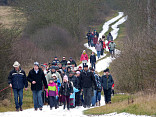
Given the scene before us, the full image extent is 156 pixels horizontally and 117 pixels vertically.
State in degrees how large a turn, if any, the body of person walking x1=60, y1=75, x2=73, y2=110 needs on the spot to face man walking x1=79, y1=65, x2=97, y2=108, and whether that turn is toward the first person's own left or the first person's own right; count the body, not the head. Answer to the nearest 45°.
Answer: approximately 135° to the first person's own left

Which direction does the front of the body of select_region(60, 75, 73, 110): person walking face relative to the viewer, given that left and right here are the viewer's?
facing the viewer
